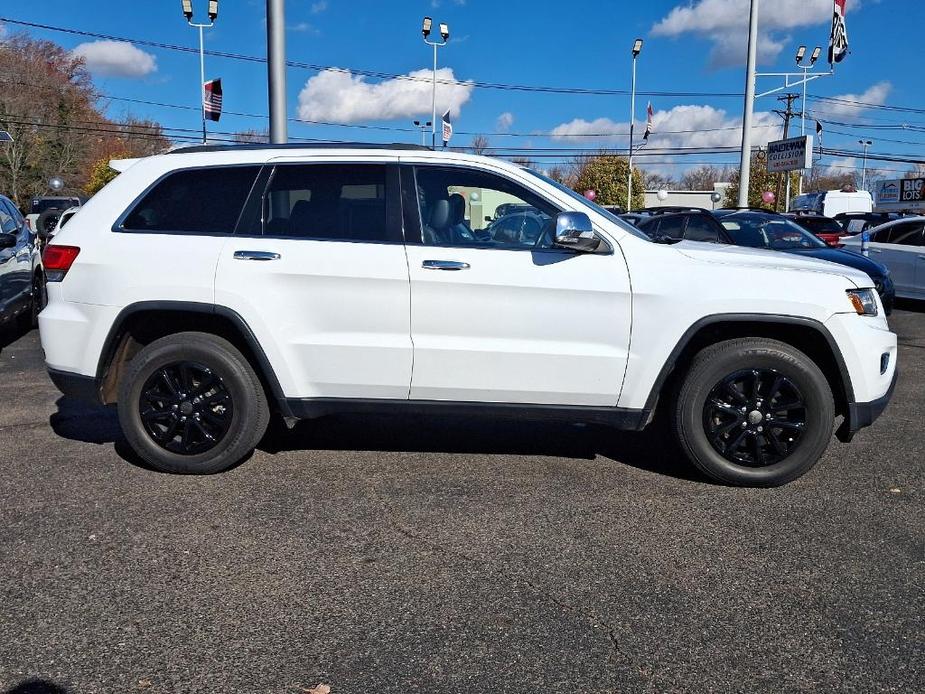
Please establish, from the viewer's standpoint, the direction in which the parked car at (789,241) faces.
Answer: facing the viewer and to the right of the viewer

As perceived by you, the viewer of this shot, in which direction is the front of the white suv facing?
facing to the right of the viewer

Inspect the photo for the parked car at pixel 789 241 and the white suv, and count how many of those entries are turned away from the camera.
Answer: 0

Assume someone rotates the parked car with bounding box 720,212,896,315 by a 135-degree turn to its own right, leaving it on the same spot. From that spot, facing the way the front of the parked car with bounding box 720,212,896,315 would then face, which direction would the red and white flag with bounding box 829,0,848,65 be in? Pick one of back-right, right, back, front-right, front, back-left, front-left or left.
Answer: right

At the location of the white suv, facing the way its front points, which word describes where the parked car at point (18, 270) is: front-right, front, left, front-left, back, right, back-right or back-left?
back-left

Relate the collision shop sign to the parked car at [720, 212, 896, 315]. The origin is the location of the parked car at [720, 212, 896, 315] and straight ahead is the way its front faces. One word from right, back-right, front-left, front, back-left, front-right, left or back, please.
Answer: back-left

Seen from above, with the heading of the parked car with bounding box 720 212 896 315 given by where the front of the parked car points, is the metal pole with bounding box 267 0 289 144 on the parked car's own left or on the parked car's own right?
on the parked car's own right

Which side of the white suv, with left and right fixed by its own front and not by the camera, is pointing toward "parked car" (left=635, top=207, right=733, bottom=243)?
left

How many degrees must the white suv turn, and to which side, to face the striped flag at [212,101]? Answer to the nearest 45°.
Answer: approximately 90° to its left

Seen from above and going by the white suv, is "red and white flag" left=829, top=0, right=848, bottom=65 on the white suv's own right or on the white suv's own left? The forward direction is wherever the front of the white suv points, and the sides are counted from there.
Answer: on the white suv's own left

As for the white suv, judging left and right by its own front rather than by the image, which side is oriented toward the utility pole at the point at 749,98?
left

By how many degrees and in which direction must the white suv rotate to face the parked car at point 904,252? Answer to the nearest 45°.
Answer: approximately 45° to its left

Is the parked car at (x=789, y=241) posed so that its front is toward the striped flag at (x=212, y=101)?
no
